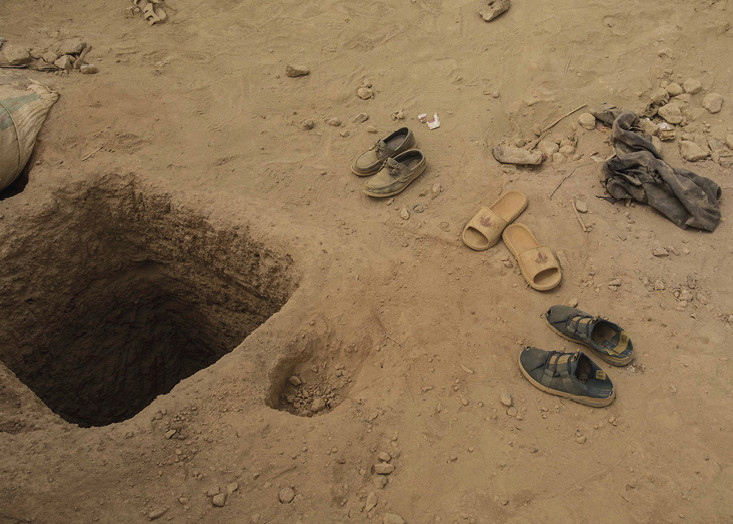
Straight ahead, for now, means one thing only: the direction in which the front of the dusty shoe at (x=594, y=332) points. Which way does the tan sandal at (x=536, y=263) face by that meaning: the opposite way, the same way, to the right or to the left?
the opposite way

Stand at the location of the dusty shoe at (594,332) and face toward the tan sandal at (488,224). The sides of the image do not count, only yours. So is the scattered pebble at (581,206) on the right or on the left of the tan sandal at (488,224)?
right

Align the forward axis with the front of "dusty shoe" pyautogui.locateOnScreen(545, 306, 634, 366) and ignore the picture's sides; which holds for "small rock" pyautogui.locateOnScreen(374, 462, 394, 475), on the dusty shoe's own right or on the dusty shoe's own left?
on the dusty shoe's own left

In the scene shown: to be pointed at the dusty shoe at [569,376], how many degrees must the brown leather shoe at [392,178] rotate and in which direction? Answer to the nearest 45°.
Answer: approximately 90° to its left

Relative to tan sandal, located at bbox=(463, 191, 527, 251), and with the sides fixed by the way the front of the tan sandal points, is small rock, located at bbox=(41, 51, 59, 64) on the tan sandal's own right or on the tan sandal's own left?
on the tan sandal's own right

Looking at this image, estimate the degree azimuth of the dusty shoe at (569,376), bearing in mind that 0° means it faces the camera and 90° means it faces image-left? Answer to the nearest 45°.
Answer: approximately 135°

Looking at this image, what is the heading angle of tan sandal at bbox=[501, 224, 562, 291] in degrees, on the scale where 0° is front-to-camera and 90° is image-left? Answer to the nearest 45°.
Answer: approximately 315°

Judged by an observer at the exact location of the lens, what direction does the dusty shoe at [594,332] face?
facing away from the viewer and to the left of the viewer

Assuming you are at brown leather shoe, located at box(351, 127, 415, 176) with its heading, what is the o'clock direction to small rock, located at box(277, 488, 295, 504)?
The small rock is roughly at 11 o'clock from the brown leather shoe.

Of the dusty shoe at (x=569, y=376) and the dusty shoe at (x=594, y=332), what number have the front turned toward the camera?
0

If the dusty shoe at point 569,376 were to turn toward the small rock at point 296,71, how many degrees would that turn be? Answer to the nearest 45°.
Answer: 0° — it already faces it

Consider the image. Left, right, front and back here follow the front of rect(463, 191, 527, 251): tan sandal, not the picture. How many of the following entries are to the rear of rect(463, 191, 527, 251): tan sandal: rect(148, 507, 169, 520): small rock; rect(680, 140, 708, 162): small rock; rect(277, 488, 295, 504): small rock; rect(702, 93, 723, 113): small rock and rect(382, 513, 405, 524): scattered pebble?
2

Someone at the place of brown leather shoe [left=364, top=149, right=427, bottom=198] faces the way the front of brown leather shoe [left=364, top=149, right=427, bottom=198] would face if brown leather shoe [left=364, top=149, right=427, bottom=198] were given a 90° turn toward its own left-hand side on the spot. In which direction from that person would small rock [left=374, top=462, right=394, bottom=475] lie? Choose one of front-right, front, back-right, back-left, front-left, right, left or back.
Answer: front-right
